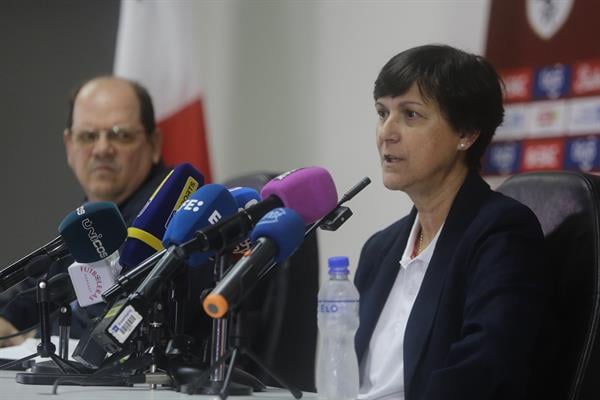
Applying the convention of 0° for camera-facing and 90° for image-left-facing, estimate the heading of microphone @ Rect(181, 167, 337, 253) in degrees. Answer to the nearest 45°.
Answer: approximately 270°

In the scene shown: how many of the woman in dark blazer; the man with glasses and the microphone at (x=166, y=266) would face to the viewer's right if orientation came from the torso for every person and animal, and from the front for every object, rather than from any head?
1

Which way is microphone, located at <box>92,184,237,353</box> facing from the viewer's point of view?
to the viewer's right

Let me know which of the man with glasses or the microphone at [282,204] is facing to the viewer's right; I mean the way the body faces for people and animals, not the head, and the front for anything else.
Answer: the microphone

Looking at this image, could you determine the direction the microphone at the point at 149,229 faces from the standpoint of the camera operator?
facing to the right of the viewer

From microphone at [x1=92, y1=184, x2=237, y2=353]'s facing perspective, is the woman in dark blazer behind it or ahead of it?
ahead

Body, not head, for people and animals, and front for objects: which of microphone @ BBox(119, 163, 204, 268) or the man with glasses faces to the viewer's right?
the microphone

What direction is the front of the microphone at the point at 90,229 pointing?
to the viewer's right

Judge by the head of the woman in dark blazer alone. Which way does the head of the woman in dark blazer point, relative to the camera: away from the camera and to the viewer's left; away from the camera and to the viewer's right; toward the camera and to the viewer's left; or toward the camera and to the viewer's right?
toward the camera and to the viewer's left
